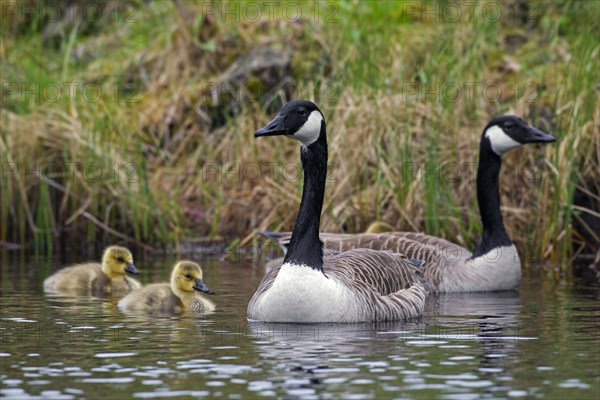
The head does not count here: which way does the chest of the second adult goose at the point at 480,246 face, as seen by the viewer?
to the viewer's right

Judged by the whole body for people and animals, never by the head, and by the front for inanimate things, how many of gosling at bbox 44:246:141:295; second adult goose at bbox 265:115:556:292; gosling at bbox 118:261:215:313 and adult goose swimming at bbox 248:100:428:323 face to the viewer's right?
3

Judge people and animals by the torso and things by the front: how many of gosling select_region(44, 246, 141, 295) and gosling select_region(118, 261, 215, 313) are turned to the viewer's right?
2

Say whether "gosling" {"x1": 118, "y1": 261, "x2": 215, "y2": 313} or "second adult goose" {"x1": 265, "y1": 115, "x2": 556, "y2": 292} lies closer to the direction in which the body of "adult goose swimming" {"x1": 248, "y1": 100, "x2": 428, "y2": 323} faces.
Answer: the gosling

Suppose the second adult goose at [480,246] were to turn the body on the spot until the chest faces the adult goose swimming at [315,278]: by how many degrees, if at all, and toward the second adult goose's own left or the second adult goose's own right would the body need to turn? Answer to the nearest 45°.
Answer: approximately 135° to the second adult goose's own right

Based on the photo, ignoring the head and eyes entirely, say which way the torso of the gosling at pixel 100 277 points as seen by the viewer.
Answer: to the viewer's right

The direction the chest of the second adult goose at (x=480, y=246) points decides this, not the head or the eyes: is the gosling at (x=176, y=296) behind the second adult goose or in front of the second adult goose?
behind

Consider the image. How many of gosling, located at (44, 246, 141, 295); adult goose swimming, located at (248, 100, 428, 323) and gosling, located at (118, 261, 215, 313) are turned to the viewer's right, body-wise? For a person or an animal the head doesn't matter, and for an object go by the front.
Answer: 2

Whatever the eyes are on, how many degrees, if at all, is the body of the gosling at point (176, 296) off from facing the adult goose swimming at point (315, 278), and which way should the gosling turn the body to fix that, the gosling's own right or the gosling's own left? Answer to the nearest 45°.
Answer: approximately 45° to the gosling's own right

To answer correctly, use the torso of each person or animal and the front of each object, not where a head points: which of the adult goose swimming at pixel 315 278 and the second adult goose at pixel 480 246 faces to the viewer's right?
the second adult goose
